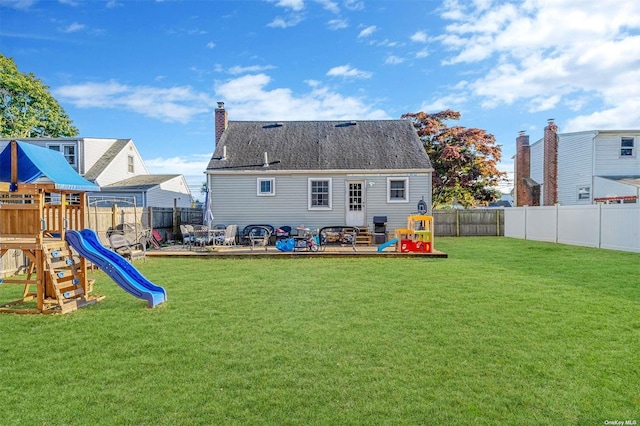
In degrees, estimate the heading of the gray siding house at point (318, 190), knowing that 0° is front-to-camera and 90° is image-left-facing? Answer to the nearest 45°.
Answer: approximately 180°

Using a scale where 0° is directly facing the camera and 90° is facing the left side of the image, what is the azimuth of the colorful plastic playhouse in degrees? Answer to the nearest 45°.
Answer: approximately 0°

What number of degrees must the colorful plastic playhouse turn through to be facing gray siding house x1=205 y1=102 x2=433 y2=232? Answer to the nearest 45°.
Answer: approximately 135° to its right

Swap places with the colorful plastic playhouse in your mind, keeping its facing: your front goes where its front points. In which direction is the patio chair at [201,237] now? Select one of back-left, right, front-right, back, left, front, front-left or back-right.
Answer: right

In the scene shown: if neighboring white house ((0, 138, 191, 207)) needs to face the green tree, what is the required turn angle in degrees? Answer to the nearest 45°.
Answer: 0° — it already faces it

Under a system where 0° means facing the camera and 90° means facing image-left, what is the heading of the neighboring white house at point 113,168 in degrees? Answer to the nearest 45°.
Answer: approximately 180°

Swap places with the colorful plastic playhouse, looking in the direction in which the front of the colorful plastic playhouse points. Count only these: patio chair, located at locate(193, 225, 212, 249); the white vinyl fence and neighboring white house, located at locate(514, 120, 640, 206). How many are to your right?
1

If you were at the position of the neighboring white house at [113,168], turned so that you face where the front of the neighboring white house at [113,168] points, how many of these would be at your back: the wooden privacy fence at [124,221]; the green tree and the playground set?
2
